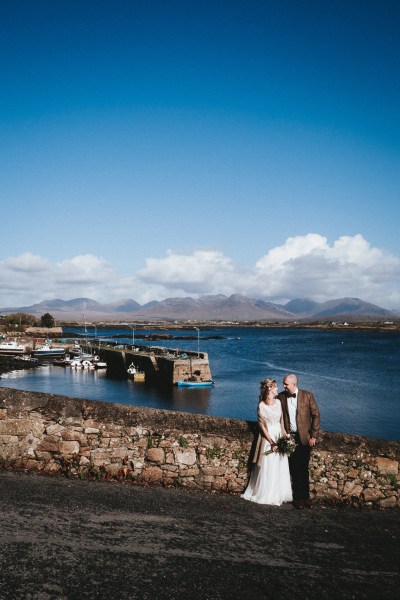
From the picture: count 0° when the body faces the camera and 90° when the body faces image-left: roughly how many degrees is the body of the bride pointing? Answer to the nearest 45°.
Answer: approximately 315°

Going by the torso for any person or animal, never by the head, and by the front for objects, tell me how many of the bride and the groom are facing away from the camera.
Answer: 0

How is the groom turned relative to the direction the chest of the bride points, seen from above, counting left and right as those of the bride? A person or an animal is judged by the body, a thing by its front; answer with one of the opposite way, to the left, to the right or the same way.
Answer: to the right
